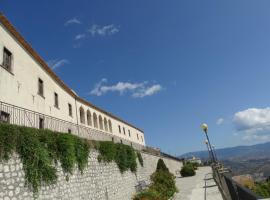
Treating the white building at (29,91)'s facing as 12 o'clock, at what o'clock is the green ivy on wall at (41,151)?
The green ivy on wall is roughly at 1 o'clock from the white building.

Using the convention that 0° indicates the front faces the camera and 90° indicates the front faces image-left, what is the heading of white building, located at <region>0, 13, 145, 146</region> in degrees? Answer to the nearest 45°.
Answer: approximately 315°
